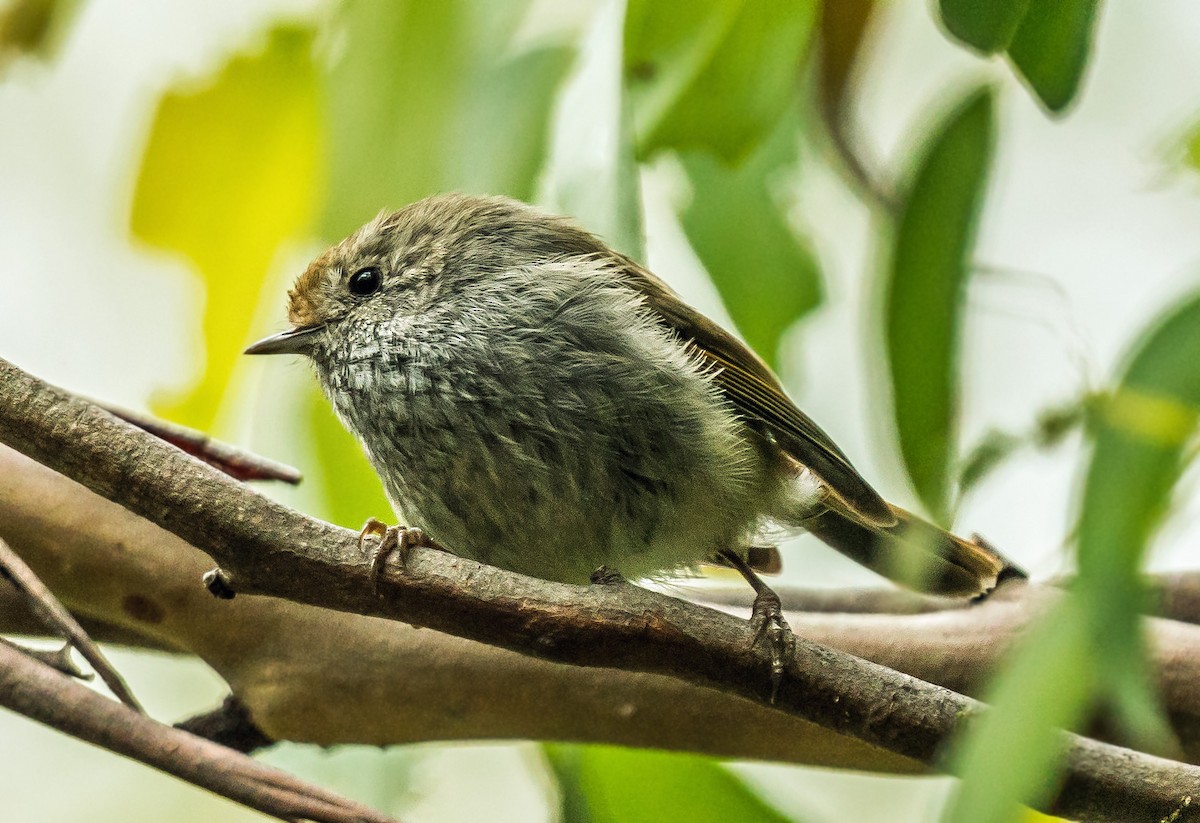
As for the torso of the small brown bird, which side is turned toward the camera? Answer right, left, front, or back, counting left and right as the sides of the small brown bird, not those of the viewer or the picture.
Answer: left

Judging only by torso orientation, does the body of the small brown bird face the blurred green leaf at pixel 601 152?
no

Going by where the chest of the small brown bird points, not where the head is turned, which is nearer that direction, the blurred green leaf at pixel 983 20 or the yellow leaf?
the yellow leaf

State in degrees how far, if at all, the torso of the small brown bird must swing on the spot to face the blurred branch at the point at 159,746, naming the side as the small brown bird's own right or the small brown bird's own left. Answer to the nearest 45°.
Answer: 0° — it already faces it
